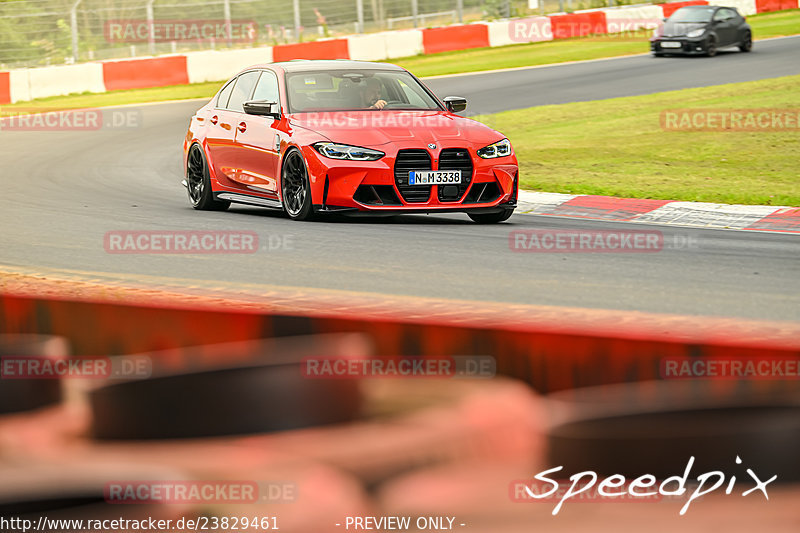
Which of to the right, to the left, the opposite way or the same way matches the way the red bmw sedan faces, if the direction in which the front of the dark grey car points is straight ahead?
to the left

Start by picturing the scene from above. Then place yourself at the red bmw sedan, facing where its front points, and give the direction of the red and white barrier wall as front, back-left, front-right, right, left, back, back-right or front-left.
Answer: back-left

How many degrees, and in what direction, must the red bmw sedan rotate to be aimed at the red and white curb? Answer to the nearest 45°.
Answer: approximately 45° to its left

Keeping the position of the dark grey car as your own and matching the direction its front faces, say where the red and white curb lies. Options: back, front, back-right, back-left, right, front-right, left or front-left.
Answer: front-left

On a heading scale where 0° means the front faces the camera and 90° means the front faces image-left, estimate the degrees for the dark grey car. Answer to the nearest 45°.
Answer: approximately 45°

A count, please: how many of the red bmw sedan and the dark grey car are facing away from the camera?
0

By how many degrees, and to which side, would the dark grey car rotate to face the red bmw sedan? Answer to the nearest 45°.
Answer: approximately 45° to its left

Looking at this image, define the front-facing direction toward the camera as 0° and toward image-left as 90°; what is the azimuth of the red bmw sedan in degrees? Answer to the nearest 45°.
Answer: approximately 315°
